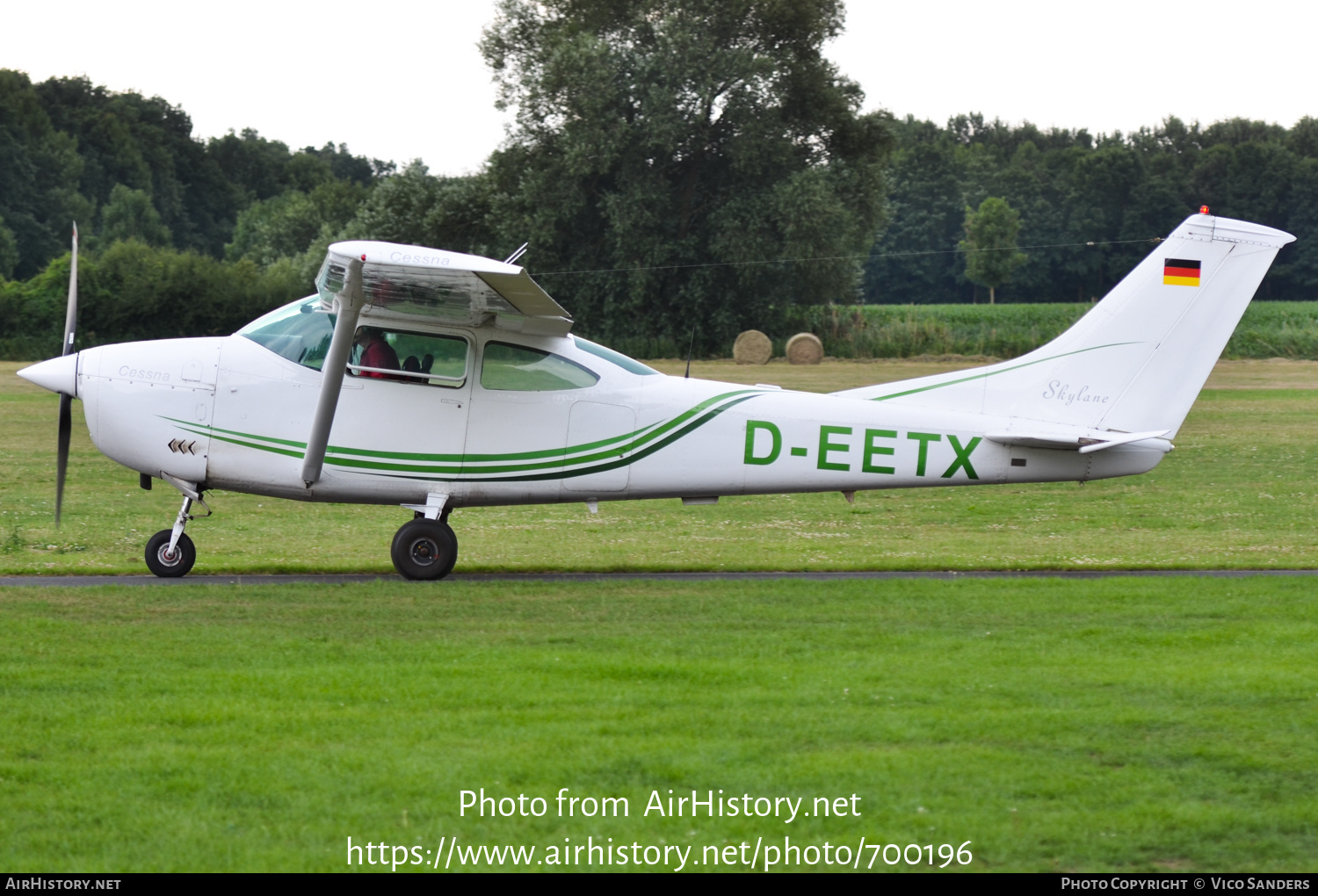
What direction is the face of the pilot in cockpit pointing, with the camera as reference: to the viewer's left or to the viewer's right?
to the viewer's left

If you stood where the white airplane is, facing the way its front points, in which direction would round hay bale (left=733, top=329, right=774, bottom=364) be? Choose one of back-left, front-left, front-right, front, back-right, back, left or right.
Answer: right

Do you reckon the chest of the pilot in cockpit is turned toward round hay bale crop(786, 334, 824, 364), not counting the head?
no

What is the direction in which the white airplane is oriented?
to the viewer's left

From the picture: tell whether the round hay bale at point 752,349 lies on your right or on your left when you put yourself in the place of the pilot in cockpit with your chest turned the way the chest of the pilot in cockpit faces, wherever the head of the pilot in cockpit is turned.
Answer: on your right

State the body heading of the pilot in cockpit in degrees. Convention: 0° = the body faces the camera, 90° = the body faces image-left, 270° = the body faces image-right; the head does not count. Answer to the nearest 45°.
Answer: approximately 90°

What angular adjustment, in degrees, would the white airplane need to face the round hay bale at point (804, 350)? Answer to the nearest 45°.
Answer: approximately 90° to its right
